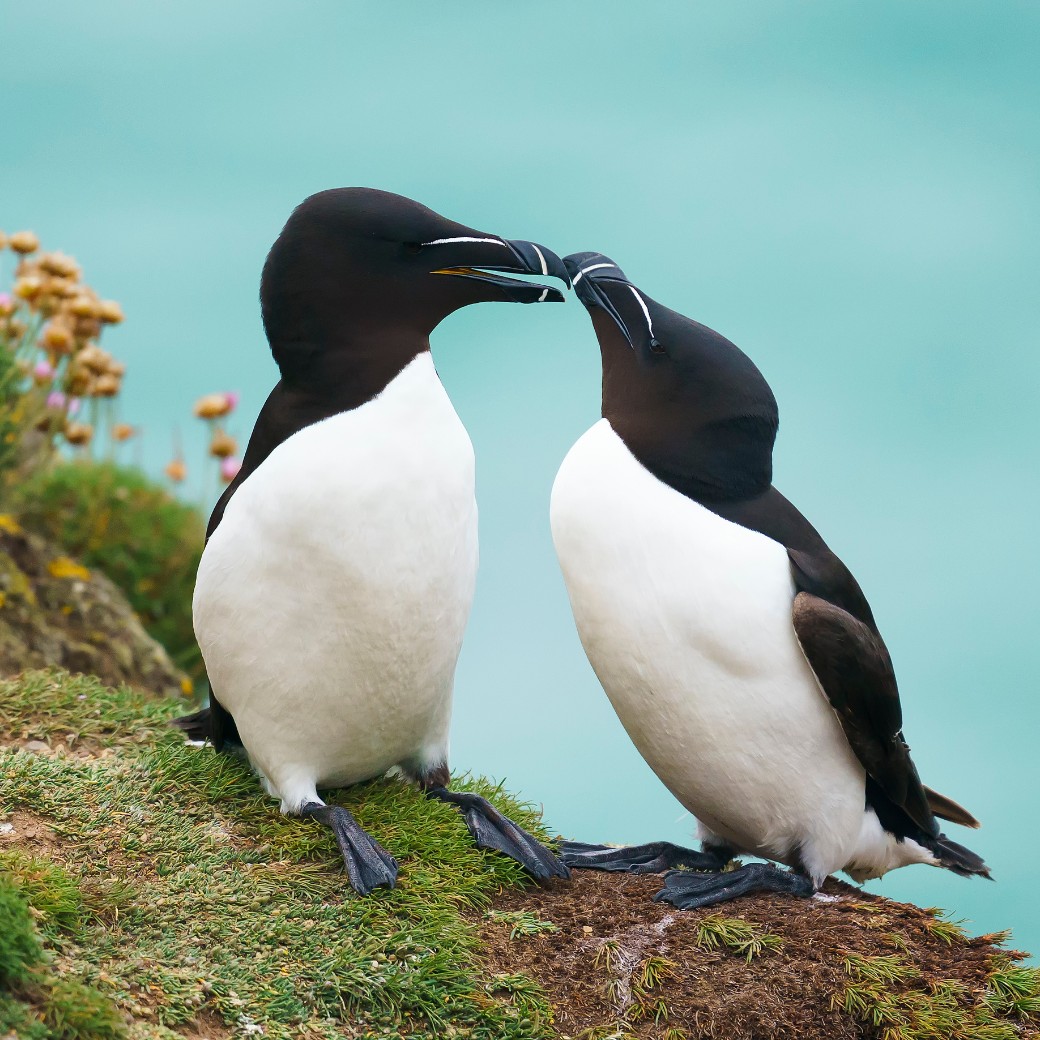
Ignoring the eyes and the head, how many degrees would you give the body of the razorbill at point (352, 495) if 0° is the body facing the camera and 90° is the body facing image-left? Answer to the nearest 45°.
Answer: approximately 315°

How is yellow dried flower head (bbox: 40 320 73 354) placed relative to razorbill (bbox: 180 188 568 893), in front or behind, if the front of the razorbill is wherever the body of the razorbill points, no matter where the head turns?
behind

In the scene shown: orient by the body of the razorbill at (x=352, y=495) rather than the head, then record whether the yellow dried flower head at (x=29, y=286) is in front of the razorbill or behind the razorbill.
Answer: behind

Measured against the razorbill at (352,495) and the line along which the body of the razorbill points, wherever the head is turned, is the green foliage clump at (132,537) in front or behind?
behind

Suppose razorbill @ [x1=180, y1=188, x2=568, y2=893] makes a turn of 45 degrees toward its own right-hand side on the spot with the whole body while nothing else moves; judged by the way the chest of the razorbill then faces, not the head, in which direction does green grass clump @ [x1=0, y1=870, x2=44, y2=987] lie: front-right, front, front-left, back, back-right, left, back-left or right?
front-right

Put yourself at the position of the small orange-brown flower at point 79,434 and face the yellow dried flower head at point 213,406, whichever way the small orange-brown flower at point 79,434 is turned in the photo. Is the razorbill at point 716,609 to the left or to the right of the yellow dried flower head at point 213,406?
right

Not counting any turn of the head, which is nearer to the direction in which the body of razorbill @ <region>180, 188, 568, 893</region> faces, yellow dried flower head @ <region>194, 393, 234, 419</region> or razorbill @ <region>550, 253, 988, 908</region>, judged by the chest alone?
the razorbill
